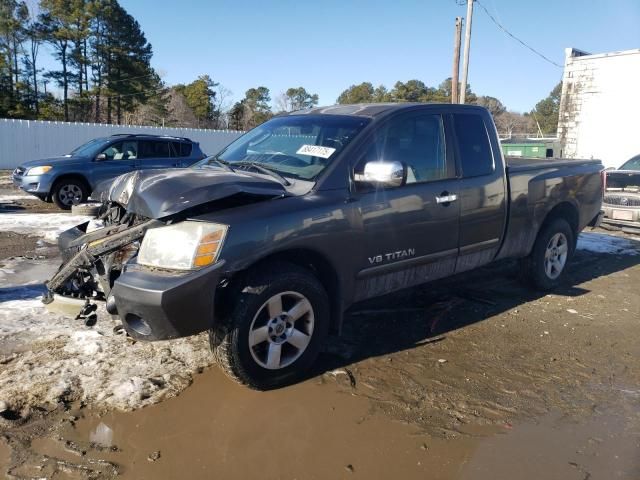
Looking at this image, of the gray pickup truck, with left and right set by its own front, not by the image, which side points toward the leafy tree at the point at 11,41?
right

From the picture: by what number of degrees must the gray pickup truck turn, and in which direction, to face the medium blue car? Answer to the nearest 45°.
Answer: approximately 90° to its right

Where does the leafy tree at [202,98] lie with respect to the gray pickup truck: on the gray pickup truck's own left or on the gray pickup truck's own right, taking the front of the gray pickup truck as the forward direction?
on the gray pickup truck's own right

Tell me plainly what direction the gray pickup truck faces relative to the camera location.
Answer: facing the viewer and to the left of the viewer

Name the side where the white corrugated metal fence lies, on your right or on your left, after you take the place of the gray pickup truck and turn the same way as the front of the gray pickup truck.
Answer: on your right

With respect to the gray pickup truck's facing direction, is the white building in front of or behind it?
behind
